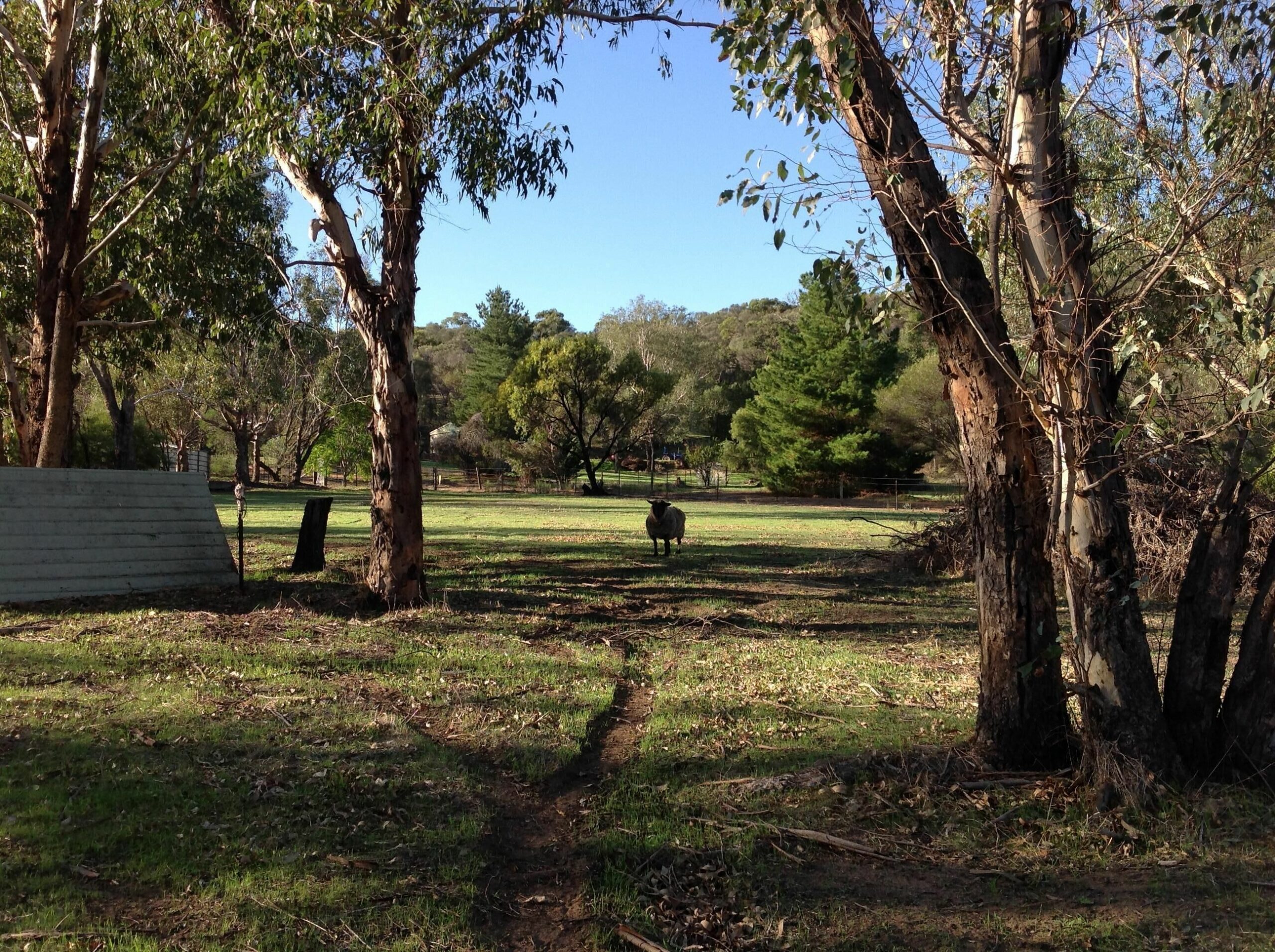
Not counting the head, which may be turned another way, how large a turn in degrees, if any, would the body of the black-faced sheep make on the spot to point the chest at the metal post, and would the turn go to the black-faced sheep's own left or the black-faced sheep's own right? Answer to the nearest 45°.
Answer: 0° — it already faces it

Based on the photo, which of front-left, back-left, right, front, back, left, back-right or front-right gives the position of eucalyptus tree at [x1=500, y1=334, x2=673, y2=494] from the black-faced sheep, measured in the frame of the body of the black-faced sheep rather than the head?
back-right

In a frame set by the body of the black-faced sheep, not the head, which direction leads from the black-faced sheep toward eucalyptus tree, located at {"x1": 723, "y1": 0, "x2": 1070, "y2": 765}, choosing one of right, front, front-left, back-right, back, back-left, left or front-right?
front-left

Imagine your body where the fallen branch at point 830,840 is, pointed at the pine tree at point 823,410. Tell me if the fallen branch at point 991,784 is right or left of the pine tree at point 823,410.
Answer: right

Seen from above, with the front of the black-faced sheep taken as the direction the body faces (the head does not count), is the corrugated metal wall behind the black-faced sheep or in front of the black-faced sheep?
in front

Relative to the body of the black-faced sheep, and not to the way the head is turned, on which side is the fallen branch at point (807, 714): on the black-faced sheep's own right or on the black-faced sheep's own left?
on the black-faced sheep's own left

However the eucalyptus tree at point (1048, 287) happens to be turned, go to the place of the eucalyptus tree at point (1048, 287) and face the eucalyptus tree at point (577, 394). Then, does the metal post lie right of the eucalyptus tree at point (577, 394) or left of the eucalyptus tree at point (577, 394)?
left

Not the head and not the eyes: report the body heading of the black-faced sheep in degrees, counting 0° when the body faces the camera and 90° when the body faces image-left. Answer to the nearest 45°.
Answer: approximately 45°

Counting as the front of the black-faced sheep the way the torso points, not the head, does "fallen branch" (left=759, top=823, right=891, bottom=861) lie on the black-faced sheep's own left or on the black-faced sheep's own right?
on the black-faced sheep's own left

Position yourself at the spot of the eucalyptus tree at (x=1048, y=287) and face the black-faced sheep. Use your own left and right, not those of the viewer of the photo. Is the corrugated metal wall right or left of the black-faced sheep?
left
